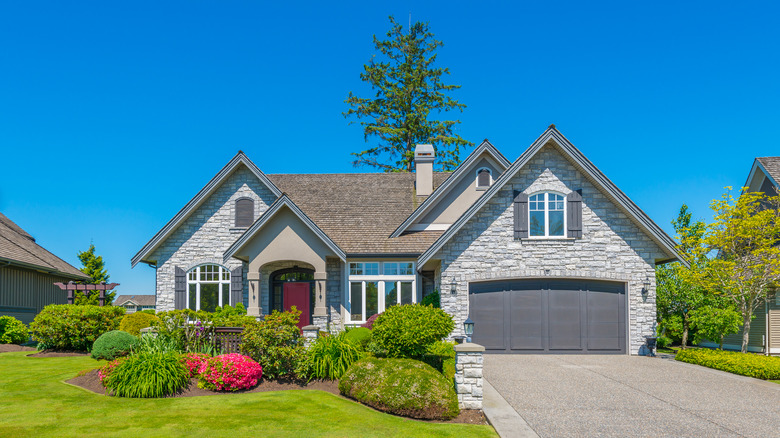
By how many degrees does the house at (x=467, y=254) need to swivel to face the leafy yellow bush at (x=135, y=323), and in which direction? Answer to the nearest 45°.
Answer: approximately 90° to its right

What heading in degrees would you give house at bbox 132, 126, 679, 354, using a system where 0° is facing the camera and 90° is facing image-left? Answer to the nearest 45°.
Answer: approximately 0°

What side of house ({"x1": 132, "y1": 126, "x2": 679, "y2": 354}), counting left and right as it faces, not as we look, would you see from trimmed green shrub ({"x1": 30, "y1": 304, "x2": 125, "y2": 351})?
right

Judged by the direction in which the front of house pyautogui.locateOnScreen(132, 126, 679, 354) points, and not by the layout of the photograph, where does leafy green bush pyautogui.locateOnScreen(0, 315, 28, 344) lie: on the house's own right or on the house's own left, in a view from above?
on the house's own right

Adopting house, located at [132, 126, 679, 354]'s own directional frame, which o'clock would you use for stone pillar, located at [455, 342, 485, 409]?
The stone pillar is roughly at 12 o'clock from the house.
